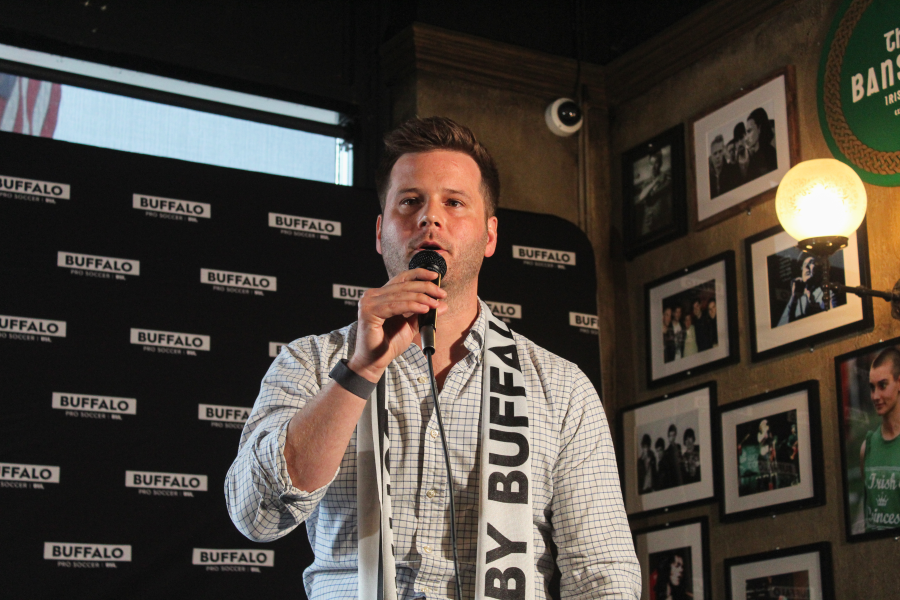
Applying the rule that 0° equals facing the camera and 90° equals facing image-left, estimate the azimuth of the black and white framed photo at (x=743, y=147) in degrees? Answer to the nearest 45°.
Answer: approximately 45°

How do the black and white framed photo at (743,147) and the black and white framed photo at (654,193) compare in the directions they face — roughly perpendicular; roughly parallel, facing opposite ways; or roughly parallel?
roughly parallel

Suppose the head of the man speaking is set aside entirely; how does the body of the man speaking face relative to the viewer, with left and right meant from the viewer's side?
facing the viewer

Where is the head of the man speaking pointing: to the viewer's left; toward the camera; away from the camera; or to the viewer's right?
toward the camera

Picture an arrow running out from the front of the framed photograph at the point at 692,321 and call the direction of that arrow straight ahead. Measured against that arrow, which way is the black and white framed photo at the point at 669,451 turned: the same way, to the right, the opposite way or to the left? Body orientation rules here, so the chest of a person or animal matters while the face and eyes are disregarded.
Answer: the same way

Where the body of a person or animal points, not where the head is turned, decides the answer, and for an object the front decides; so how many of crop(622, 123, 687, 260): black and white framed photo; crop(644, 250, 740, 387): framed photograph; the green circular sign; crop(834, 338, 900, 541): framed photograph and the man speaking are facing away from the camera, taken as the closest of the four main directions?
0

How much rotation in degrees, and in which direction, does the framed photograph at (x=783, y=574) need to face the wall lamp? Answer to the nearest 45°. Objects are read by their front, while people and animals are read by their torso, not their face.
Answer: approximately 45° to its left

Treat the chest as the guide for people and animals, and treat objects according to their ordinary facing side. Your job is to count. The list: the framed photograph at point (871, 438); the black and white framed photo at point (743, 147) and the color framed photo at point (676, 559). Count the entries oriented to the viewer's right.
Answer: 0

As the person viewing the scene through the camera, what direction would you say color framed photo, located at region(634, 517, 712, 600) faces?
facing the viewer and to the left of the viewer
